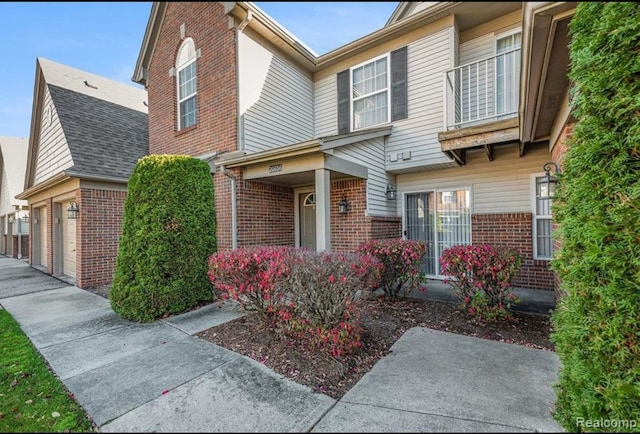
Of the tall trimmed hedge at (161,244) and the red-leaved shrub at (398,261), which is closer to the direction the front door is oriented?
the tall trimmed hedge

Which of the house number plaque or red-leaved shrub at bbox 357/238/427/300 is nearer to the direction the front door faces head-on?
the house number plaque

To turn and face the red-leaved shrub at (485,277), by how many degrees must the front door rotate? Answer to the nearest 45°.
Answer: approximately 90° to its left

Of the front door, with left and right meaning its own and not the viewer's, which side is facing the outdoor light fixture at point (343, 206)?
left

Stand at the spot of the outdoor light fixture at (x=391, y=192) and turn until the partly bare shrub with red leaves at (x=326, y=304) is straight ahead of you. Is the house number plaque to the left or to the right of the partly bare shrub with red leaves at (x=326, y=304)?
right

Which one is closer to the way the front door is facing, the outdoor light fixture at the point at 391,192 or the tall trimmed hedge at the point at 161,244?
the tall trimmed hedge

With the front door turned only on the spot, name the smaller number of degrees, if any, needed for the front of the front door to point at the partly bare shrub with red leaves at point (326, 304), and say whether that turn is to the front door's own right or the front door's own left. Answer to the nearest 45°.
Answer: approximately 45° to the front door's own left

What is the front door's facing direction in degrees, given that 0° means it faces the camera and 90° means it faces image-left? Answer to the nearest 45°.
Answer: approximately 45°
